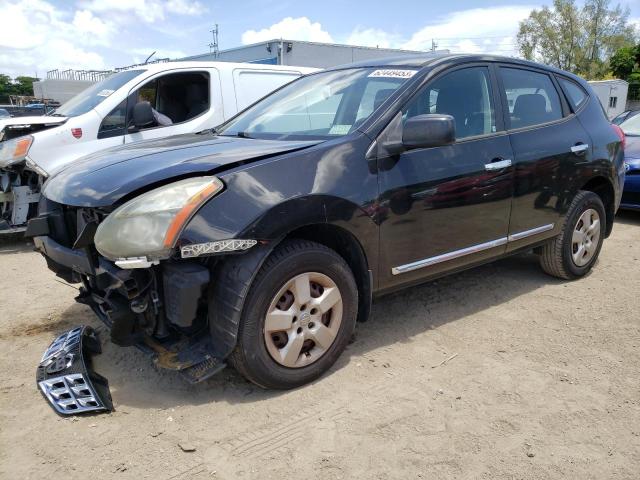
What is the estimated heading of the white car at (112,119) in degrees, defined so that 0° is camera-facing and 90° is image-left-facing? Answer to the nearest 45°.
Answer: approximately 45°

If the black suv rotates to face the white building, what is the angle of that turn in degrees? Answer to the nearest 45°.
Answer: approximately 180°

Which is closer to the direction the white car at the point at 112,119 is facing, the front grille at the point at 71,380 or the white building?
the front grille

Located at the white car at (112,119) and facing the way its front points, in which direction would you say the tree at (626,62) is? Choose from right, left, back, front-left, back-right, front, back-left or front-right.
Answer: back

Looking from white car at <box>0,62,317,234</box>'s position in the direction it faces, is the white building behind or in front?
behind

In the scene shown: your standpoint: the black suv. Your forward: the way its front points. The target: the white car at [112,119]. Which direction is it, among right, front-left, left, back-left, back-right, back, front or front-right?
right

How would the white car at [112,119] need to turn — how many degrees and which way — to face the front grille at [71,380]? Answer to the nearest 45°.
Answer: approximately 45° to its left

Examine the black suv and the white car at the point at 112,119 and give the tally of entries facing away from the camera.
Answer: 0

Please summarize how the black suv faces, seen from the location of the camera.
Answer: facing the viewer and to the left of the viewer

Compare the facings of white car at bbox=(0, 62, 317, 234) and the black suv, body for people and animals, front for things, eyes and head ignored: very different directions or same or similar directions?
same or similar directions

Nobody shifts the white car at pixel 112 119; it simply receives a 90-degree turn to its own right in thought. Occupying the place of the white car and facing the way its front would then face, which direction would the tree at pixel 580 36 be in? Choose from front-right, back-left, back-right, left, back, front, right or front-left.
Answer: right
